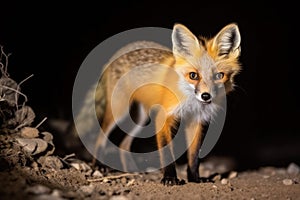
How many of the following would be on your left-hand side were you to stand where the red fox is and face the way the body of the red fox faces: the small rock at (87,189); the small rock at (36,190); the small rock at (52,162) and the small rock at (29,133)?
0

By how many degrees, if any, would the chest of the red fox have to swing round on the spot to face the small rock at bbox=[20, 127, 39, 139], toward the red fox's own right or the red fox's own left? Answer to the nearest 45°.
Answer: approximately 135° to the red fox's own right

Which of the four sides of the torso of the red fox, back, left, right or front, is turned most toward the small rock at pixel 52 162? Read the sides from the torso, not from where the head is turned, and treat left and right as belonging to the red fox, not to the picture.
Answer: right

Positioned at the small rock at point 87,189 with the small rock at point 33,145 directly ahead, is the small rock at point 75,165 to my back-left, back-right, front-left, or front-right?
front-right

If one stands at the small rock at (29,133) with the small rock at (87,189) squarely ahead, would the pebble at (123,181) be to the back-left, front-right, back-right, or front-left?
front-left

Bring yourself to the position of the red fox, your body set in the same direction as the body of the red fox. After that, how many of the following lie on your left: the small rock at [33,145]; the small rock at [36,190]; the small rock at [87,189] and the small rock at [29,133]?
0

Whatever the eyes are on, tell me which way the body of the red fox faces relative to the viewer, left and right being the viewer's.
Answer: facing the viewer and to the right of the viewer

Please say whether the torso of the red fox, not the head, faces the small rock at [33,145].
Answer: no

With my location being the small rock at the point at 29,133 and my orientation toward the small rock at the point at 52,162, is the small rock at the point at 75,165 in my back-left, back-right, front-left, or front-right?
front-left

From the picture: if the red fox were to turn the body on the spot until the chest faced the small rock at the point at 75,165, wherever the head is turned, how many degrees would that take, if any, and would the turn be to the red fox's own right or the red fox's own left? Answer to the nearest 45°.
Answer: approximately 135° to the red fox's own right

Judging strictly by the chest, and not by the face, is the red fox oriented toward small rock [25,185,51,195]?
no

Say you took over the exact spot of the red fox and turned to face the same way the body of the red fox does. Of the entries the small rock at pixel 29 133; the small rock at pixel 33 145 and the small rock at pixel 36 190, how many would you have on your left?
0

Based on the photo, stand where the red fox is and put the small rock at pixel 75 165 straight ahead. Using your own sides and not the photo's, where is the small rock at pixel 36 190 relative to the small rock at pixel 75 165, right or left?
left

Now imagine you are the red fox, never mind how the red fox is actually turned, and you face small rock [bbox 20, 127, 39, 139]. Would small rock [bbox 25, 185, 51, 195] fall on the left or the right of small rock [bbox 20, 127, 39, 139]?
left

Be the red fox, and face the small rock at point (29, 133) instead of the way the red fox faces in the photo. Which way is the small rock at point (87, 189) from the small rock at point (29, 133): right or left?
left
